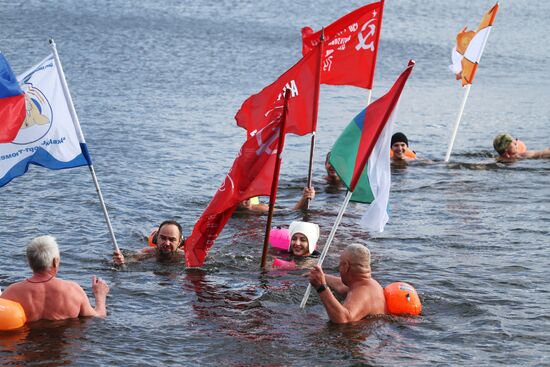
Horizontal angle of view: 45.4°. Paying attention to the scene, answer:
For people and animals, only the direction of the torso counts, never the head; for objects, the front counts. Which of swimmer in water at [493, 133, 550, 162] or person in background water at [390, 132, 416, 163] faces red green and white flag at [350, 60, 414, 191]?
the person in background water

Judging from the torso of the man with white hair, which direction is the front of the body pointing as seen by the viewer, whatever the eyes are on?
away from the camera

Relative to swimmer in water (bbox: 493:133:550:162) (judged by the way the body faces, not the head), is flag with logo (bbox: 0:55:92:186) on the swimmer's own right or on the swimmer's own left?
on the swimmer's own right

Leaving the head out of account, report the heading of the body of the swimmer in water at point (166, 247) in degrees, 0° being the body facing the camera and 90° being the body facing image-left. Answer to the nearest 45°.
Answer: approximately 0°
